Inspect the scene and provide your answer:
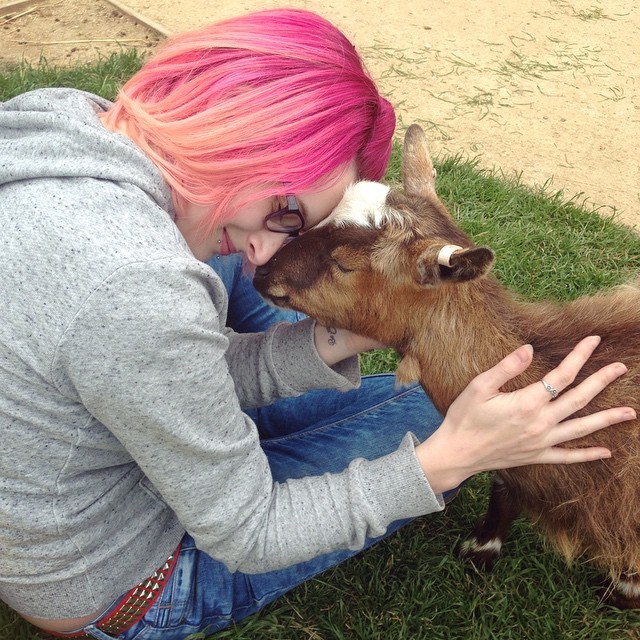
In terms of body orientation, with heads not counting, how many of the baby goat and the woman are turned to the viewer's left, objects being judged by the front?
1

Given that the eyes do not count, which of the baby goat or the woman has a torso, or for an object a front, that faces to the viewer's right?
the woman

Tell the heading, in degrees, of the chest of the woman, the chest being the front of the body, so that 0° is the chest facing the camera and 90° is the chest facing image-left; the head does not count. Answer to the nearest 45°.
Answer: approximately 270°

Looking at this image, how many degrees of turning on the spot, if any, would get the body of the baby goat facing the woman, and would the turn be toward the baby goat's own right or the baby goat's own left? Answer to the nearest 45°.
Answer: approximately 45° to the baby goat's own left

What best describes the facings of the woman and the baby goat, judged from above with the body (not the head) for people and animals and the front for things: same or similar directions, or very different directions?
very different directions

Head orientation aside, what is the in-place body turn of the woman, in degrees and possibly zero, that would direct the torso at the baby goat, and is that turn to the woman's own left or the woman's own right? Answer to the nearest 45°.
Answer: approximately 45° to the woman's own left

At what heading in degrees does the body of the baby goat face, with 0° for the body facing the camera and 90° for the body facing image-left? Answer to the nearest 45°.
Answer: approximately 90°
